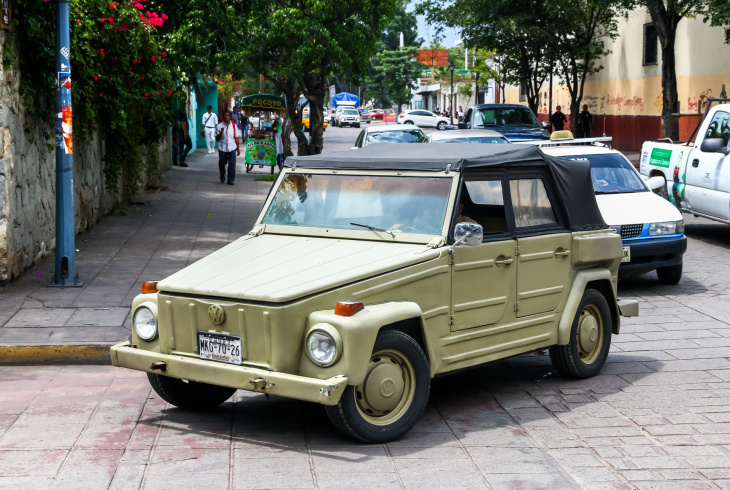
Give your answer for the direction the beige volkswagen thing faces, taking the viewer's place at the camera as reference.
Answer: facing the viewer and to the left of the viewer

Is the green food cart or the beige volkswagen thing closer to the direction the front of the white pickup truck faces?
the beige volkswagen thing

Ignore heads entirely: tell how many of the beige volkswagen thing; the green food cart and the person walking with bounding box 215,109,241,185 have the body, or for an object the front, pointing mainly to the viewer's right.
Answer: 0

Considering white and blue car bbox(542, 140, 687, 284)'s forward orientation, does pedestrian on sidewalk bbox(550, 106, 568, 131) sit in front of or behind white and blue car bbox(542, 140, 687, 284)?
behind

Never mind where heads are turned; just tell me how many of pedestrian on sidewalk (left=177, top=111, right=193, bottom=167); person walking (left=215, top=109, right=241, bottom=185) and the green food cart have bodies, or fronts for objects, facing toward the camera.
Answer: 2

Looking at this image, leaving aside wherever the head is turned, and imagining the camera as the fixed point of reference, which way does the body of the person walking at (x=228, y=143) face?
toward the camera

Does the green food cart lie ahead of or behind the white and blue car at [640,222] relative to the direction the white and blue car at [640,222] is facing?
behind
